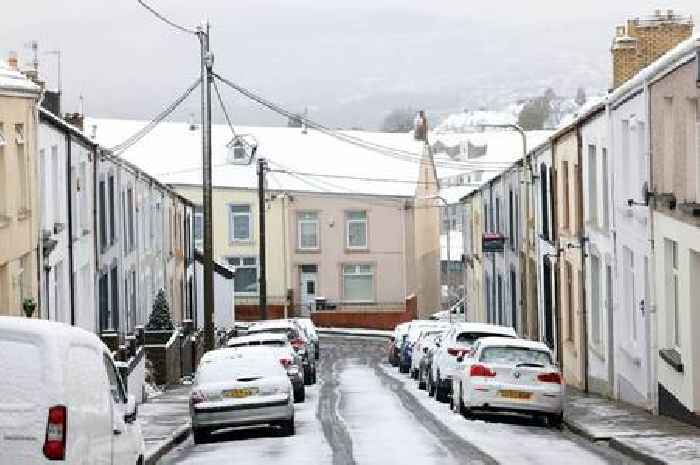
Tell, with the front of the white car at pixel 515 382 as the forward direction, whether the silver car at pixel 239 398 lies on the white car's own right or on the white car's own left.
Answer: on the white car's own left

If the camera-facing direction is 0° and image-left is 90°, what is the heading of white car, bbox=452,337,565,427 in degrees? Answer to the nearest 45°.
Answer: approximately 180°

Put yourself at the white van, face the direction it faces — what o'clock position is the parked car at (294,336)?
The parked car is roughly at 11 o'clock from the white van.

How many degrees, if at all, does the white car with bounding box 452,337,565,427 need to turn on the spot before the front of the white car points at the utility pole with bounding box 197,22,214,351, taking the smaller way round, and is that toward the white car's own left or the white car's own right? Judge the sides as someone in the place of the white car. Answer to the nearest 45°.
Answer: approximately 45° to the white car's own left

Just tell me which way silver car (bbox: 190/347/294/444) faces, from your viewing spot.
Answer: facing away from the viewer

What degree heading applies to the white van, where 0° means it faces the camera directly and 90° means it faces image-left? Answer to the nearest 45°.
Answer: approximately 225°

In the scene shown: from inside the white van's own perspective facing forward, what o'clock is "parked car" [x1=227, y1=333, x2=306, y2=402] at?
The parked car is roughly at 11 o'clock from the white van.

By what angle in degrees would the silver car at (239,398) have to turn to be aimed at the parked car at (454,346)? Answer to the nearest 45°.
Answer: approximately 45° to its right

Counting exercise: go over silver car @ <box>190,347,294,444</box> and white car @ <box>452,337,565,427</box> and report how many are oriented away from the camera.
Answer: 2
